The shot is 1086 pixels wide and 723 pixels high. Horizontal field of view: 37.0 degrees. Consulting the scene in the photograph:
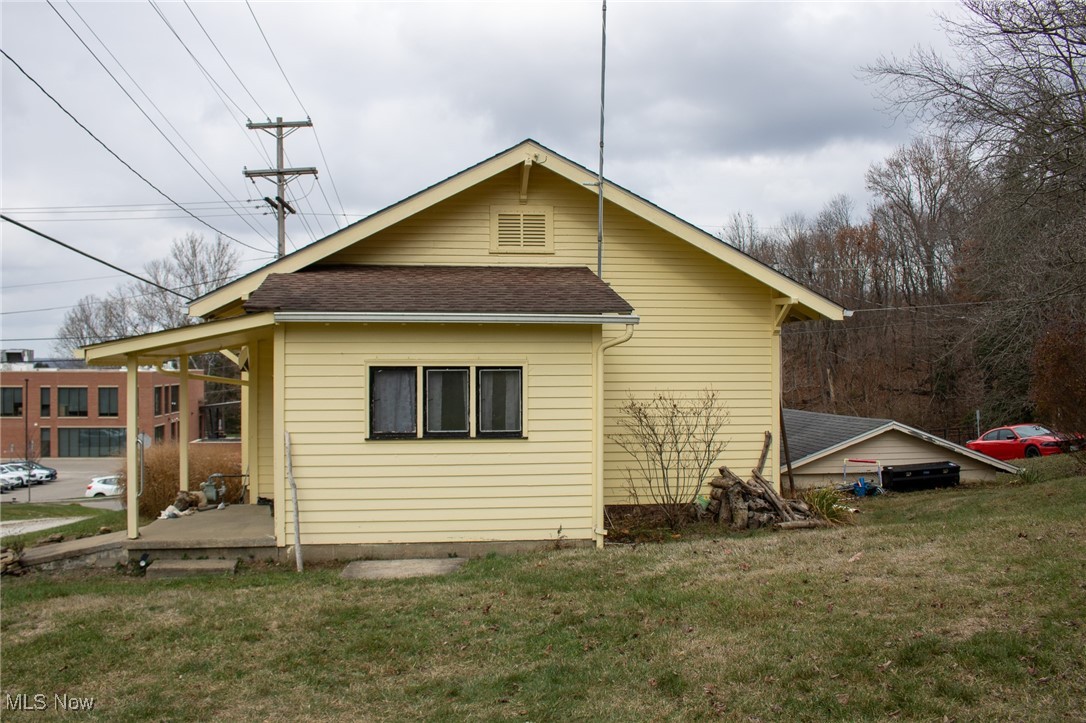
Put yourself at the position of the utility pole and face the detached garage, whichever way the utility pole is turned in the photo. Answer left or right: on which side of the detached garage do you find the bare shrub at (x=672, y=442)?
right

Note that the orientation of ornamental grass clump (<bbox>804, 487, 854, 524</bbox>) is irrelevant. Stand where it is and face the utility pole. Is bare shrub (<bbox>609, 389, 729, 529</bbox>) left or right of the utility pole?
left

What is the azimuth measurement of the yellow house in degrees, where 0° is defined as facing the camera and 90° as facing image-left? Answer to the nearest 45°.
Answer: approximately 90°

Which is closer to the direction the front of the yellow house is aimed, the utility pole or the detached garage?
the utility pole

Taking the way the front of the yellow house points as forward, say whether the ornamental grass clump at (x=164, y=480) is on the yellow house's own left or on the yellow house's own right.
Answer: on the yellow house's own right

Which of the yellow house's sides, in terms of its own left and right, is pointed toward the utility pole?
right

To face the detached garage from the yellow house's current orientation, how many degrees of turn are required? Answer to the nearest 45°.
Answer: approximately 135° to its right

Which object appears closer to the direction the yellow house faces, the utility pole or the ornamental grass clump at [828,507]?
the utility pole

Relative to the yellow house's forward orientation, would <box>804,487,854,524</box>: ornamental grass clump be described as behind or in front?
behind
